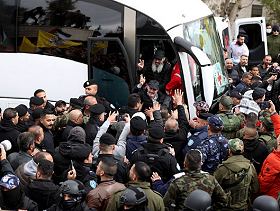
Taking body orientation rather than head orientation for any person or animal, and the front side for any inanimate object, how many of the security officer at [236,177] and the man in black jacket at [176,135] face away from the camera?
2

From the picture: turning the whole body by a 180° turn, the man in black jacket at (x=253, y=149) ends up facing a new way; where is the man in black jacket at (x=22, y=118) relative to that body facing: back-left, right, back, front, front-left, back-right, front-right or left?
right

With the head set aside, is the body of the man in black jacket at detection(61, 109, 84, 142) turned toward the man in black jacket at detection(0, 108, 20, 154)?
no

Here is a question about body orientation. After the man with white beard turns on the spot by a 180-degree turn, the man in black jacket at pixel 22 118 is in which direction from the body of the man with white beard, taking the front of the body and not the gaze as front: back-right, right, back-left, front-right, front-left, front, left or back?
back-left

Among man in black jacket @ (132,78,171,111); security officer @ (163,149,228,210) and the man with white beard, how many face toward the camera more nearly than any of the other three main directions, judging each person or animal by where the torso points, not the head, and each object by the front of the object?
2

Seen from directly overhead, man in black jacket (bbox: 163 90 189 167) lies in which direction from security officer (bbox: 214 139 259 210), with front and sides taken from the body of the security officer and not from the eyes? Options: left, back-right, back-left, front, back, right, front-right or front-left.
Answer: front-left

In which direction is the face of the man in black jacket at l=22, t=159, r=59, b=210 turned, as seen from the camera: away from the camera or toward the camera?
away from the camera

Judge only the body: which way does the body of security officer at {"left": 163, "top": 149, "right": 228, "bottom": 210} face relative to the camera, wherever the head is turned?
away from the camera

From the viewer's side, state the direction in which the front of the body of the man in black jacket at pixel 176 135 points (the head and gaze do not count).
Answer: away from the camera

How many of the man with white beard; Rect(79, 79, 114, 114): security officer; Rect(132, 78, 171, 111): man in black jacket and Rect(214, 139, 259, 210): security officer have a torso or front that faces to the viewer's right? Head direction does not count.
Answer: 0

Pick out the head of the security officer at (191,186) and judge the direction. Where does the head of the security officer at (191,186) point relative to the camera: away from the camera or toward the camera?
away from the camera

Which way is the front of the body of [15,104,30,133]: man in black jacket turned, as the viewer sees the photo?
to the viewer's right

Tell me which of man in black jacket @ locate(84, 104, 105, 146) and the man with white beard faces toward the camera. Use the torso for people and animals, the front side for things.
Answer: the man with white beard

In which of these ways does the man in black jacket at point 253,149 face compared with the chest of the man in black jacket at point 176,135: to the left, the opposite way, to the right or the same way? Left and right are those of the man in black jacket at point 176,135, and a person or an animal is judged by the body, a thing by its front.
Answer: the same way

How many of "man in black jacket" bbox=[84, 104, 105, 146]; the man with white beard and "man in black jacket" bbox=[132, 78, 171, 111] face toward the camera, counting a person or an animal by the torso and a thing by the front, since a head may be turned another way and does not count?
2
